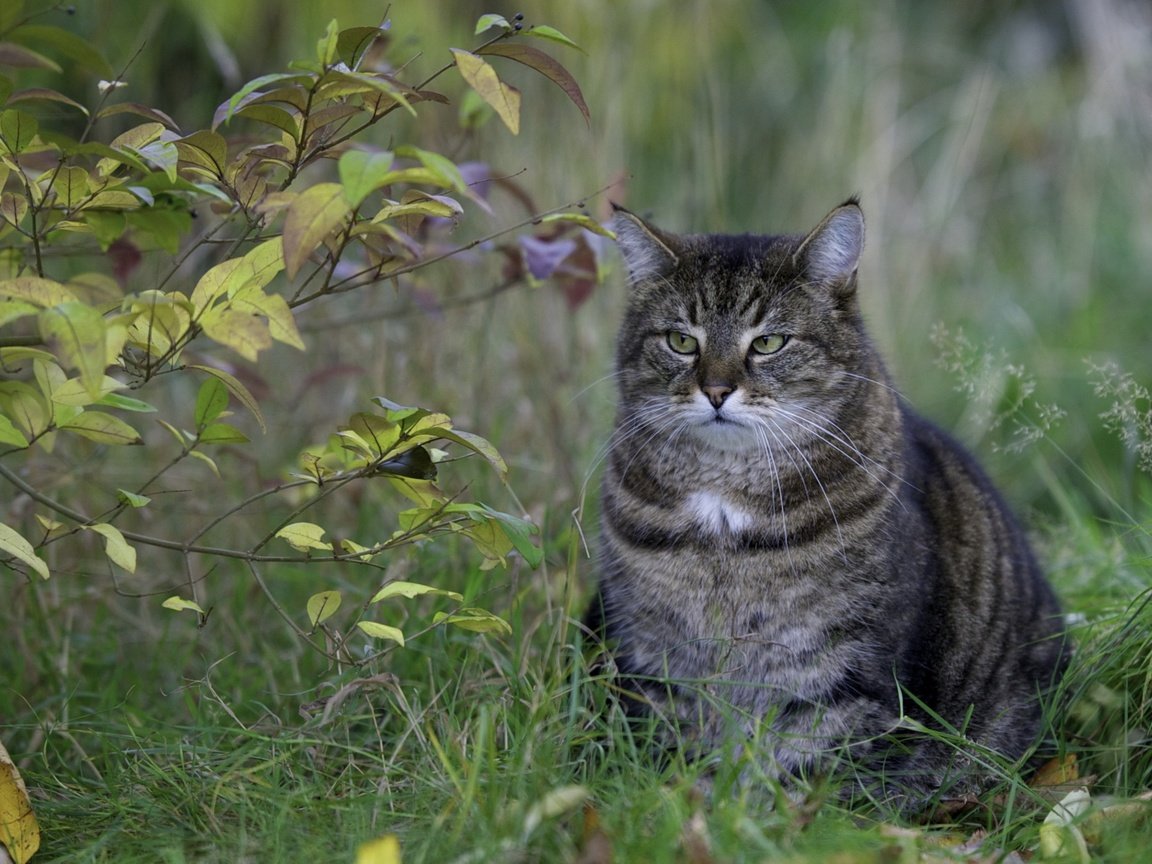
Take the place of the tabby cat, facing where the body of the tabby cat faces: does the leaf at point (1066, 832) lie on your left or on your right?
on your left

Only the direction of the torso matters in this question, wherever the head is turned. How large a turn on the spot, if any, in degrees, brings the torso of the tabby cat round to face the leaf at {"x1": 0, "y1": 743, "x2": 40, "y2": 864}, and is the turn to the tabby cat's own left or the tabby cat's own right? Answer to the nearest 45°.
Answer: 0° — it already faces it

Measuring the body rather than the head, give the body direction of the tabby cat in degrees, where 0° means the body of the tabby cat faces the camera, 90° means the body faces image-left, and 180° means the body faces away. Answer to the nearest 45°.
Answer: approximately 45°
